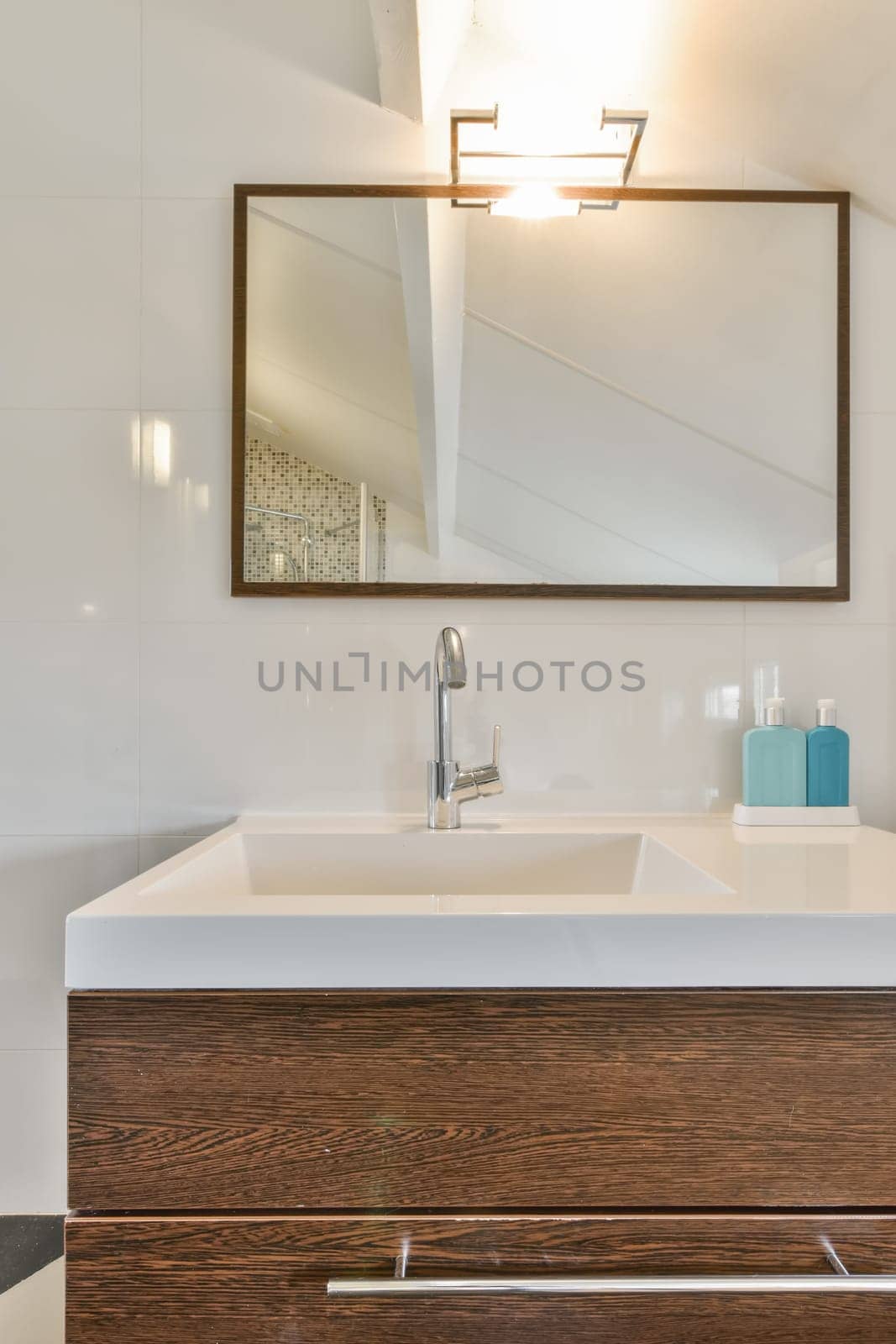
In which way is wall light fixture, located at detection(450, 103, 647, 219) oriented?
toward the camera

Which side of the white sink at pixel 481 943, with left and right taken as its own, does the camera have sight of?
front

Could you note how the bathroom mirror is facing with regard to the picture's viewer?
facing the viewer

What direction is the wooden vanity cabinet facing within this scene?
toward the camera
